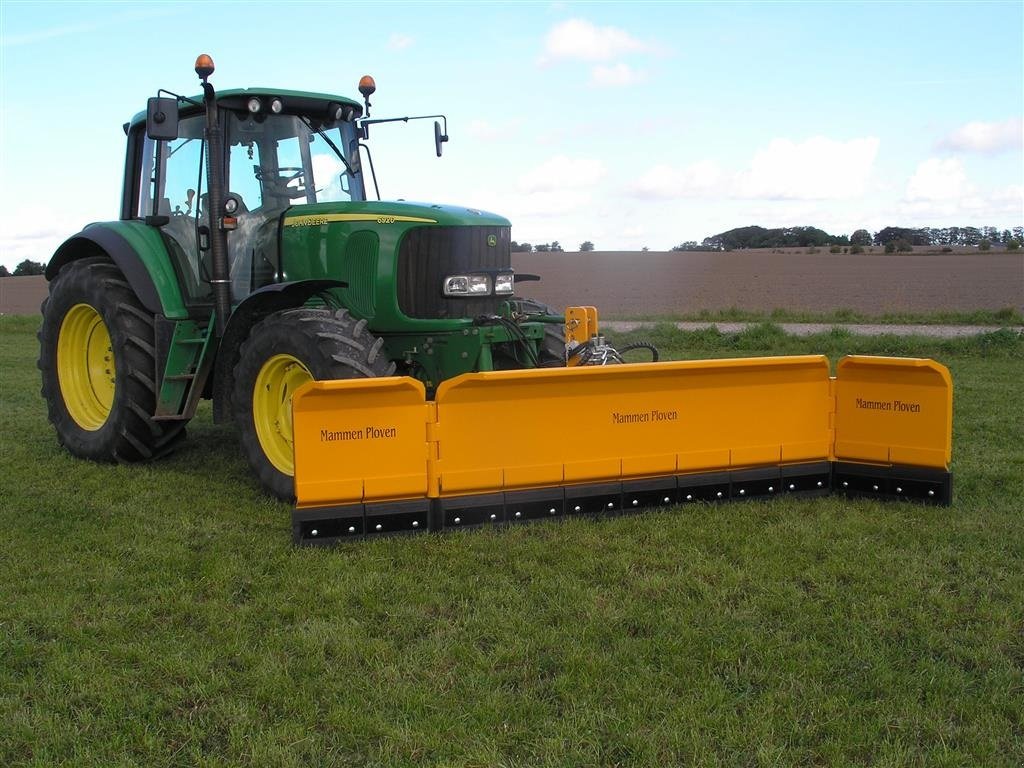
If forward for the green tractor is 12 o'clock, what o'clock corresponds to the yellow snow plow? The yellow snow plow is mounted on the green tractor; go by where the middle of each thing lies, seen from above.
The yellow snow plow is roughly at 12 o'clock from the green tractor.

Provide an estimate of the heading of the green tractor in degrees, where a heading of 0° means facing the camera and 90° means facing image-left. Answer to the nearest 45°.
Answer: approximately 315°
